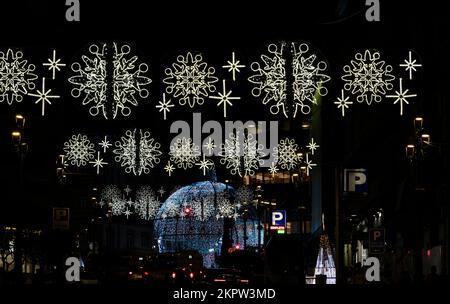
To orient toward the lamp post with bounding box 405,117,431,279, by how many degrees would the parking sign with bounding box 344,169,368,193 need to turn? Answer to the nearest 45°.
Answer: approximately 45° to its left

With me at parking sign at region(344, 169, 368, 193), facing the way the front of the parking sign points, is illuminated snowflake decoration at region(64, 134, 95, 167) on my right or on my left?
on my right

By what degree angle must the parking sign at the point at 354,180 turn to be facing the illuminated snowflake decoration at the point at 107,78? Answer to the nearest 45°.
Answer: approximately 45° to its right

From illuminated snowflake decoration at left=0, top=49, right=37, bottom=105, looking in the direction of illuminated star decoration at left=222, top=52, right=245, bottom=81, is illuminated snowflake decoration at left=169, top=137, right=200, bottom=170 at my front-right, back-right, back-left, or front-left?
front-left

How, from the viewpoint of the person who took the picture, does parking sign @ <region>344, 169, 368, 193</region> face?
facing the viewer

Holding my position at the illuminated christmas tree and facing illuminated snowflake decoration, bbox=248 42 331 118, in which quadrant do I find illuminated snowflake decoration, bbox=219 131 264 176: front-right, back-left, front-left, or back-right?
front-right

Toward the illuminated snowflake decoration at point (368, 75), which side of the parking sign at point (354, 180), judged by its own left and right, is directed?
front

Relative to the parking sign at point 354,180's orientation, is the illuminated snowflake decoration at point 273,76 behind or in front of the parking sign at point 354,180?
in front

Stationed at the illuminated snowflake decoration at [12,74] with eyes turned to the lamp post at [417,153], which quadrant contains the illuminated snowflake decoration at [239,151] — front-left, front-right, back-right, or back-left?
front-left

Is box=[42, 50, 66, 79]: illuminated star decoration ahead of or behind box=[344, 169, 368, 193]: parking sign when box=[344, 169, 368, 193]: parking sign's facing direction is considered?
ahead

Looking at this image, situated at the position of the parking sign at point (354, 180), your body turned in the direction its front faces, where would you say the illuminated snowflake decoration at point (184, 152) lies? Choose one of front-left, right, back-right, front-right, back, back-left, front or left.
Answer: right

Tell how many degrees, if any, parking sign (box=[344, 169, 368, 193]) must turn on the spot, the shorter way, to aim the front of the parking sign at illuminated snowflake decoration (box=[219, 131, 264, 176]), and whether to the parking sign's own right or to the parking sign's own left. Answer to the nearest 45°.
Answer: approximately 90° to the parking sign's own right

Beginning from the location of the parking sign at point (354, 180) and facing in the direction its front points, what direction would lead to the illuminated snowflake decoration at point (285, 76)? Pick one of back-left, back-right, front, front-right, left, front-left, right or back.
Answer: front

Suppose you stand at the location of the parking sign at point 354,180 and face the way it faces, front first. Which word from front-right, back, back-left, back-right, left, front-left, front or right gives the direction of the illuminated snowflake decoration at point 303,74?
front
